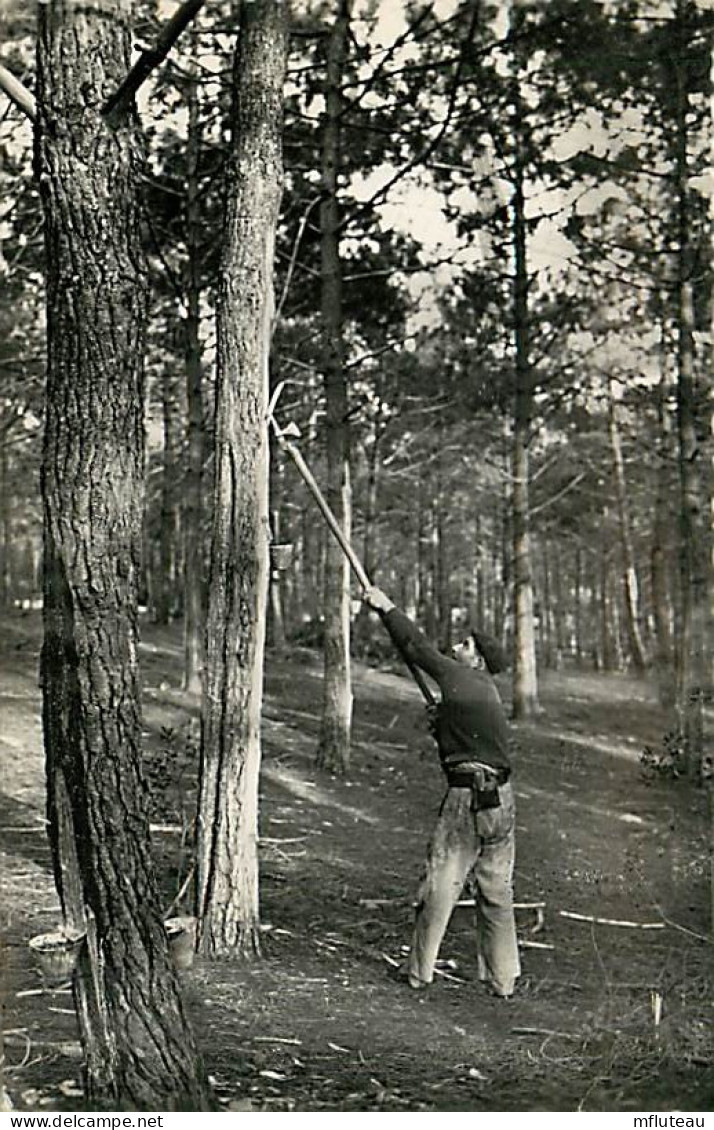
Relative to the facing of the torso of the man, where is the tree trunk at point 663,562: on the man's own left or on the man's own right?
on the man's own right

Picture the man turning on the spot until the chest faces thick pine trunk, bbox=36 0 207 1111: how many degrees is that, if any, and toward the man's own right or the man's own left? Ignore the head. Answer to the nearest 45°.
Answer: approximately 90° to the man's own left

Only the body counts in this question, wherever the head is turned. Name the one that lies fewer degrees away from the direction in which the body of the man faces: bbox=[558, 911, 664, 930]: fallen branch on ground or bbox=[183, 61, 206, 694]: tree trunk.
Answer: the tree trunk

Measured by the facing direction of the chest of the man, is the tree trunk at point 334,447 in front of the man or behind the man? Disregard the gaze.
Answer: in front

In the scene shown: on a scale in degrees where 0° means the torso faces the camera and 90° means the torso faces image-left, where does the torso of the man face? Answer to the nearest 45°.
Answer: approximately 135°

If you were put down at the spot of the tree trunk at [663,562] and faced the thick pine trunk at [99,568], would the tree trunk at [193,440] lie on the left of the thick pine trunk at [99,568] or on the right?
right

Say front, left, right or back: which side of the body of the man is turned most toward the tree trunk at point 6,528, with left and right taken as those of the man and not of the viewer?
front
